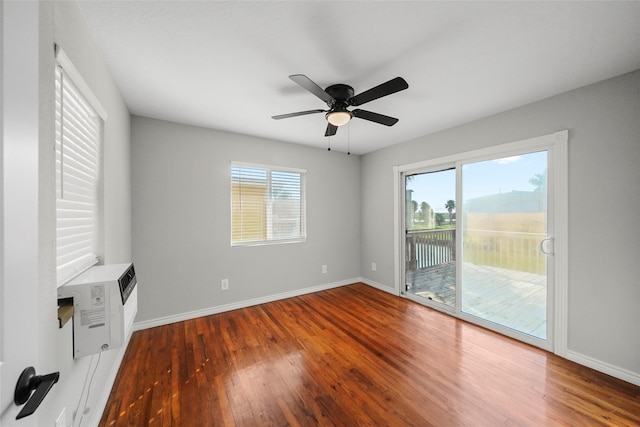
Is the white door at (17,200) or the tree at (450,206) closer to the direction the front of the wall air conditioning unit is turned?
the tree

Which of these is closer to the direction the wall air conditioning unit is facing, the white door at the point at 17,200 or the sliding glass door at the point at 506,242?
the sliding glass door

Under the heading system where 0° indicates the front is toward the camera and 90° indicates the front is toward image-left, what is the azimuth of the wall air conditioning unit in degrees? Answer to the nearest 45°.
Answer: approximately 270°

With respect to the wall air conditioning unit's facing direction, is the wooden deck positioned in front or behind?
in front

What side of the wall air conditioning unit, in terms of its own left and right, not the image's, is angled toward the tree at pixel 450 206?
front

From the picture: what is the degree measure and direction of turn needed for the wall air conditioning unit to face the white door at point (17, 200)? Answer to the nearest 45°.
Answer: approximately 90° to its right

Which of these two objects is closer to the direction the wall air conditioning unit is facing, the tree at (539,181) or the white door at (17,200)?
the tree
